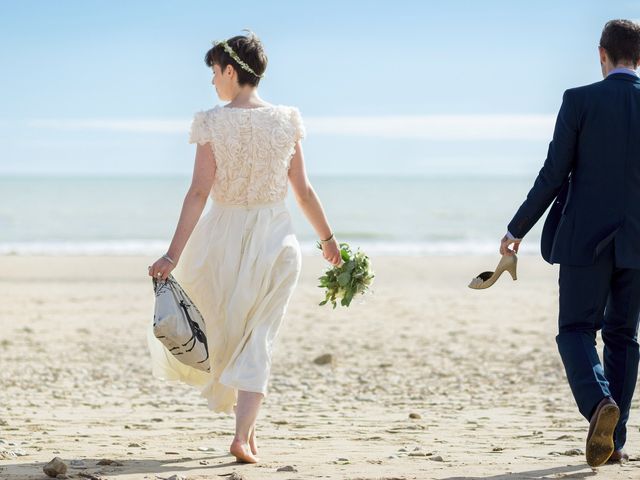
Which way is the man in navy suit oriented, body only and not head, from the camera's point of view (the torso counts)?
away from the camera

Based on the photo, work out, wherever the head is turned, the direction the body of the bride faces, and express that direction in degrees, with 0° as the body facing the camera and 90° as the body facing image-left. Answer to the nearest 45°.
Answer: approximately 180°

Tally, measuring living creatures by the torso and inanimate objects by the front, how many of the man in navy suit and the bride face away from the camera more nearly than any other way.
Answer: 2

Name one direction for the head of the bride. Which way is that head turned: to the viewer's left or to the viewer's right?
to the viewer's left

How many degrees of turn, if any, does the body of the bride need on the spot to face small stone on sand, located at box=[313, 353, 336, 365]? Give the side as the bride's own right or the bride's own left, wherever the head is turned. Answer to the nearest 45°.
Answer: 0° — they already face it

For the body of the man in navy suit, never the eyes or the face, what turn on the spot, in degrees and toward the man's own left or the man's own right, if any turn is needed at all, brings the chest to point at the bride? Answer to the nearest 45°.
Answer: approximately 90° to the man's own left

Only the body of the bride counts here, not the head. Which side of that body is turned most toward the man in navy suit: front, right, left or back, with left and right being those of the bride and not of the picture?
right

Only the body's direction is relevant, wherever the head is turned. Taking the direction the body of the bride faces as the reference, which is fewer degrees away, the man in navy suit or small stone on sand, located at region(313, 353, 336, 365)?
the small stone on sand
